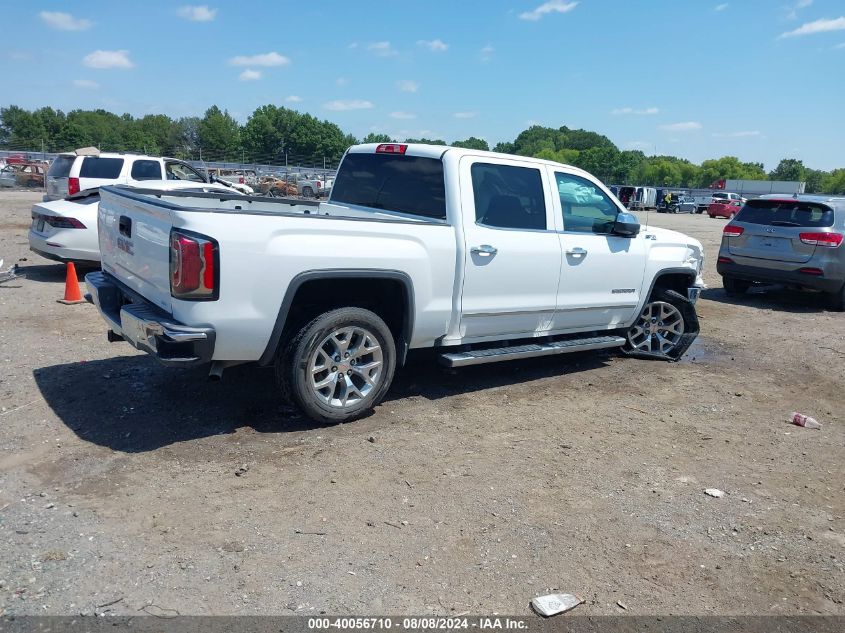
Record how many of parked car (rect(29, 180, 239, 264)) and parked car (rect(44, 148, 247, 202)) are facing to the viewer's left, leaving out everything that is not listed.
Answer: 0

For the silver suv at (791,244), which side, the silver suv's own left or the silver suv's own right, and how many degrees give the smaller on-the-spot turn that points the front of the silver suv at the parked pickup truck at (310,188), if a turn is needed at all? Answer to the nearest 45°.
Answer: approximately 90° to the silver suv's own left

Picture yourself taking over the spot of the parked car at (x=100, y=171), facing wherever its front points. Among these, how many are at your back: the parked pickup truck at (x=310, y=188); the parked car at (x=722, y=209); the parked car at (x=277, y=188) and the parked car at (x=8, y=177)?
0

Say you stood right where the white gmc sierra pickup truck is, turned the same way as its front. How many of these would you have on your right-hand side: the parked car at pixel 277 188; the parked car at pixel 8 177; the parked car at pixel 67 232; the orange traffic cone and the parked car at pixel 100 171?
0

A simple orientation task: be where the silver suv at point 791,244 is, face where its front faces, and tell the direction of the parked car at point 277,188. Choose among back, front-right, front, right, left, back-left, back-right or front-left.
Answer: left

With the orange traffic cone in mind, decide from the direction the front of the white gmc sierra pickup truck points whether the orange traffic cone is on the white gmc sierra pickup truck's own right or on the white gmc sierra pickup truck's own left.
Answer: on the white gmc sierra pickup truck's own left

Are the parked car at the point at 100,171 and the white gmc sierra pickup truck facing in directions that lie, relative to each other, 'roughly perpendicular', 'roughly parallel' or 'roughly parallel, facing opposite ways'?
roughly parallel

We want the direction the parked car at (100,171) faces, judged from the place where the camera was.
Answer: facing away from the viewer and to the right of the viewer

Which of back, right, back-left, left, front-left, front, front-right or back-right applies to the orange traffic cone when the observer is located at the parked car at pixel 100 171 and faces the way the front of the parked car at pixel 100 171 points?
back-right

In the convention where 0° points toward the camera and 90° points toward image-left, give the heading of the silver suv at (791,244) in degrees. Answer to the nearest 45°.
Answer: approximately 225°

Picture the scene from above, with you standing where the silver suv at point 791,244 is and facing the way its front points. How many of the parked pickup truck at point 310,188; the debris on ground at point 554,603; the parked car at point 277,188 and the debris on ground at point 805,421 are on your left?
2

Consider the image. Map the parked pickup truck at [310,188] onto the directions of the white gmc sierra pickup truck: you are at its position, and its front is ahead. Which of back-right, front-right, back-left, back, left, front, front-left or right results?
front-left

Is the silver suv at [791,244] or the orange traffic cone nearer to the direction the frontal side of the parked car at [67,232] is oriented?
the silver suv

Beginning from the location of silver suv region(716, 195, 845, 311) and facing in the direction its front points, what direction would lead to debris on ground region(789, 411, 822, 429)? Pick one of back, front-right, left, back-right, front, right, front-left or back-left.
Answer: back-right

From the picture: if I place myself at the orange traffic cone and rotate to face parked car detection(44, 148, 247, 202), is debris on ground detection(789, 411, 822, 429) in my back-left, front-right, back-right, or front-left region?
back-right
